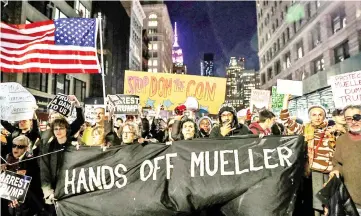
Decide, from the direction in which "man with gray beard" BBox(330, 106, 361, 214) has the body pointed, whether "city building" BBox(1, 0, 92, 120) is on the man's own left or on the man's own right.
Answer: on the man's own right

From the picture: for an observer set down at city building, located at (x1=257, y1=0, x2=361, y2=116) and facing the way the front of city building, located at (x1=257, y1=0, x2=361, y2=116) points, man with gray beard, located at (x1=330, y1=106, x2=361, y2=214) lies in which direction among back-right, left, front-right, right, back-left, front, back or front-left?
front-left

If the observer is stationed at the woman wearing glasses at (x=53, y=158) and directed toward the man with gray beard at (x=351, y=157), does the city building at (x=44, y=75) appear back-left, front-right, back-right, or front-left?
back-left

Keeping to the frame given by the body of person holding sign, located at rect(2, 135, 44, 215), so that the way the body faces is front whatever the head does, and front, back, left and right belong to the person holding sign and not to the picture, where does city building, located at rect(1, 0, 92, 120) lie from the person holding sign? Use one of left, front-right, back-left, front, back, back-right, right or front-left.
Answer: back-right
